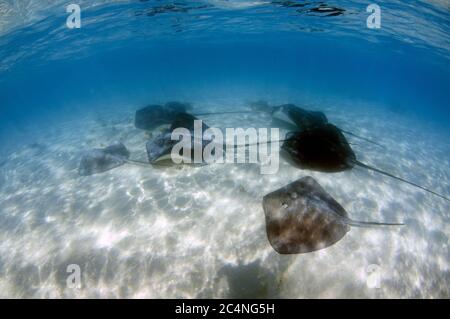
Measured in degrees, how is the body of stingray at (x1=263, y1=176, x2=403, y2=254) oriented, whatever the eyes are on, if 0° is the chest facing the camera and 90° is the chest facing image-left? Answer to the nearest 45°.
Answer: approximately 90°

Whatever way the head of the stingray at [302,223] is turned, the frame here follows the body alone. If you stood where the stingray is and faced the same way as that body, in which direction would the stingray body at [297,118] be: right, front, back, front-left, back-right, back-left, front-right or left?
right

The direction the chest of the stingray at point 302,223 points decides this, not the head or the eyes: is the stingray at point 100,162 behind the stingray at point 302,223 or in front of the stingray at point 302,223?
in front

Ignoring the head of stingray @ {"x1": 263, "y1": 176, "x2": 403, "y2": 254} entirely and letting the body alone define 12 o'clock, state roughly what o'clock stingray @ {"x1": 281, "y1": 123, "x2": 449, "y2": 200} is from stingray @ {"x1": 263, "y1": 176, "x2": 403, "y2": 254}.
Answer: stingray @ {"x1": 281, "y1": 123, "x2": 449, "y2": 200} is roughly at 3 o'clock from stingray @ {"x1": 263, "y1": 176, "x2": 403, "y2": 254}.

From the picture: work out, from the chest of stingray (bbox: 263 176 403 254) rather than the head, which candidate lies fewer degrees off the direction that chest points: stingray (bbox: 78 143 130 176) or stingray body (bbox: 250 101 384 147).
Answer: the stingray
